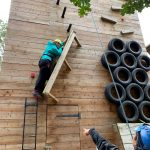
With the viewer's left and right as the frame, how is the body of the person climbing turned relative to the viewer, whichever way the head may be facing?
facing away from the viewer and to the right of the viewer
